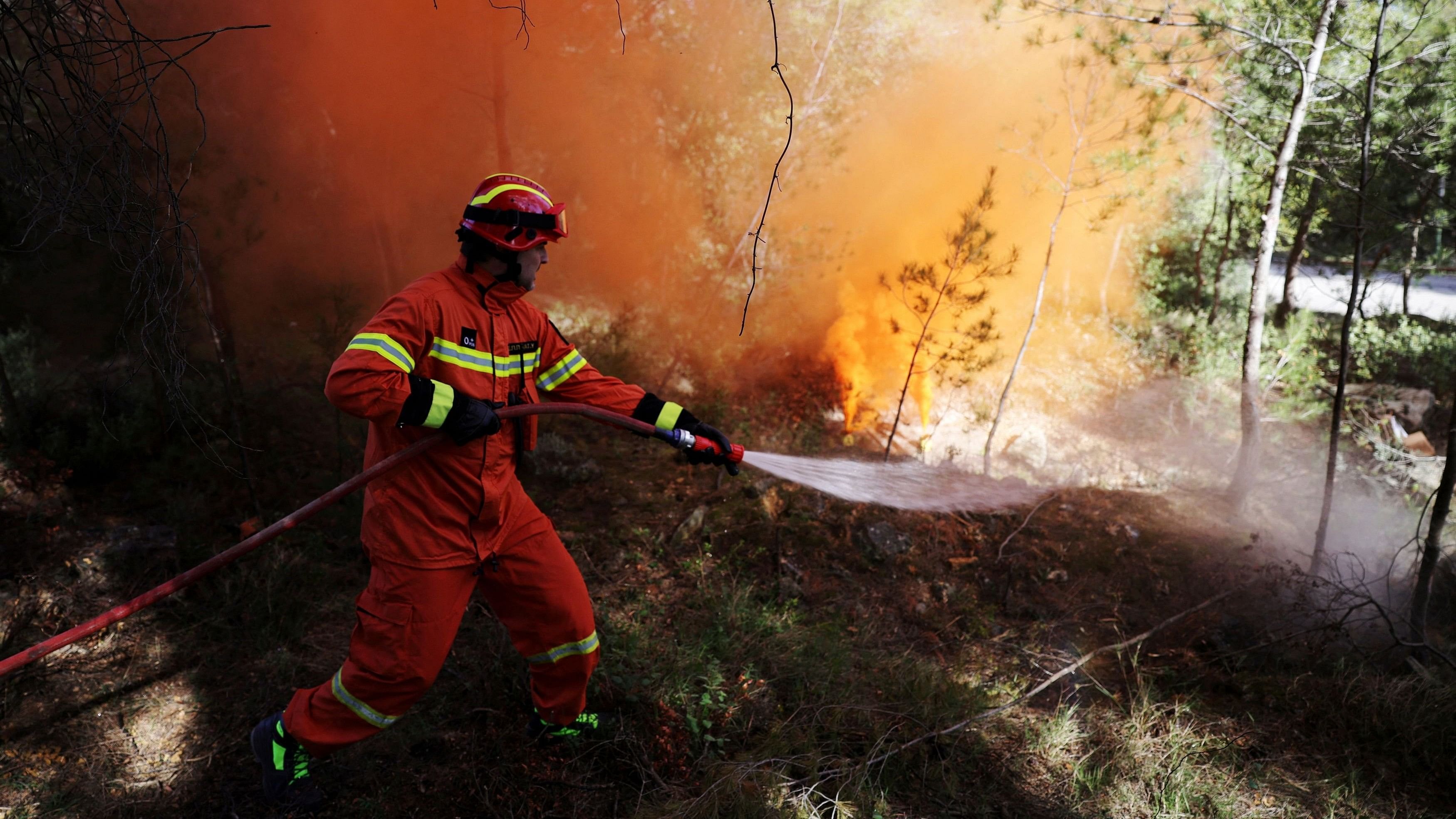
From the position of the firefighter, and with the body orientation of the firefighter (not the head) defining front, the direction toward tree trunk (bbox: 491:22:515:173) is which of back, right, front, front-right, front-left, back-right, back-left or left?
back-left

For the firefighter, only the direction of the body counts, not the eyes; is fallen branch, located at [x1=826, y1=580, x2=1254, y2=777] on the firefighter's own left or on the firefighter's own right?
on the firefighter's own left

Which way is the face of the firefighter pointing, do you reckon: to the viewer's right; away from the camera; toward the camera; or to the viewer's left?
to the viewer's right

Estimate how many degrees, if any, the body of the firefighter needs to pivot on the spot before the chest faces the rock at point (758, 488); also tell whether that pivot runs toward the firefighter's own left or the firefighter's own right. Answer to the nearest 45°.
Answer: approximately 90° to the firefighter's own left

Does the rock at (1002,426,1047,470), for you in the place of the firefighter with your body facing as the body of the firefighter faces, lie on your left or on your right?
on your left

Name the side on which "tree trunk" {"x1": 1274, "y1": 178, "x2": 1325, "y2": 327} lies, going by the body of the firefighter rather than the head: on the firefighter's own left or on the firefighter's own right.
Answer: on the firefighter's own left

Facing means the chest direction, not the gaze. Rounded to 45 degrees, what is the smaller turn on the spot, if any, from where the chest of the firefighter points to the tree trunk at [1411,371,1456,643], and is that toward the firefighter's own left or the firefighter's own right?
approximately 45° to the firefighter's own left

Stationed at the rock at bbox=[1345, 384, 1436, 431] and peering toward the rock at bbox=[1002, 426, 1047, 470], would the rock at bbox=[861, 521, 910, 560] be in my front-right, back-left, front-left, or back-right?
front-left

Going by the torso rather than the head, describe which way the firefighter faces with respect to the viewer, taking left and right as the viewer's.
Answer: facing the viewer and to the right of the viewer
